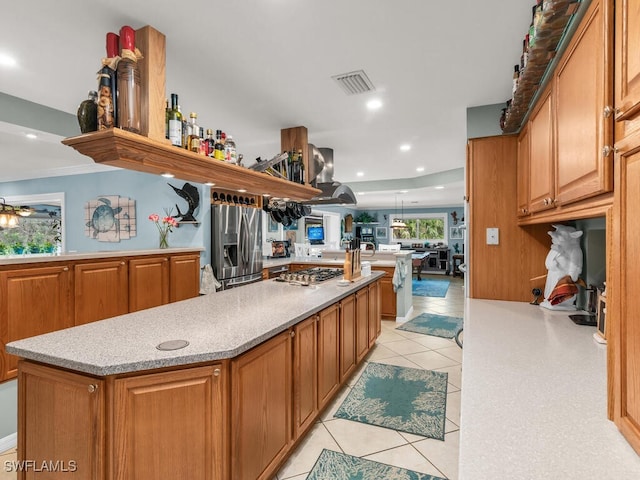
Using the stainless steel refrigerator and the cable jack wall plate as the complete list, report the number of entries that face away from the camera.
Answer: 0

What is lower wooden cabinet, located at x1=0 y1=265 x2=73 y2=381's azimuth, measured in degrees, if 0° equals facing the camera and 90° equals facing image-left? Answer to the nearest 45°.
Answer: approximately 315°

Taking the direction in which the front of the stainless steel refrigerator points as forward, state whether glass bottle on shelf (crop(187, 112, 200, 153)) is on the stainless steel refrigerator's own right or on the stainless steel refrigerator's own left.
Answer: on the stainless steel refrigerator's own right

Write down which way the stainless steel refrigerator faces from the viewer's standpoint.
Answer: facing the viewer and to the right of the viewer

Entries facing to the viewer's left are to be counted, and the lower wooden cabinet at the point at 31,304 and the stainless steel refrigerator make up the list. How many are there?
0

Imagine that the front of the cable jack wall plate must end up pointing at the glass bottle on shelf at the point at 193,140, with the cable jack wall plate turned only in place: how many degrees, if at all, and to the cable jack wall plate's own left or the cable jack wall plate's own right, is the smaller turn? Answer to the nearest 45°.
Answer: approximately 45° to the cable jack wall plate's own right

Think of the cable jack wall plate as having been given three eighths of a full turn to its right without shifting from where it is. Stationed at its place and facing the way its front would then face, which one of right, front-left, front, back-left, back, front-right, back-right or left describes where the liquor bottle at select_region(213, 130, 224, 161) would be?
left

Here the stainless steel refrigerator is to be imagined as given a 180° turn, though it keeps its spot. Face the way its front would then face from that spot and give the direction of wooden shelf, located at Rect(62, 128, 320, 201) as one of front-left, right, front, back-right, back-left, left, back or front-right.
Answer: back-left

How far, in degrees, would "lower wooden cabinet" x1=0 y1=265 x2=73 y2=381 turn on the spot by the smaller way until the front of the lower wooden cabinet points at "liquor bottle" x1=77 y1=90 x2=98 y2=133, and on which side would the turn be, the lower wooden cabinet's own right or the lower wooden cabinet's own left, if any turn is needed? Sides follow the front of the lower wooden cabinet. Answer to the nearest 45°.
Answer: approximately 45° to the lower wooden cabinet's own right

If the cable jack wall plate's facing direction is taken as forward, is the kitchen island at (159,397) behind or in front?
in front

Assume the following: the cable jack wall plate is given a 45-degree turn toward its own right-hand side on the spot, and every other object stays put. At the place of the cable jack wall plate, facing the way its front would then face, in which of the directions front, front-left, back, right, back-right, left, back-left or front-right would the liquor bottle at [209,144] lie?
front
